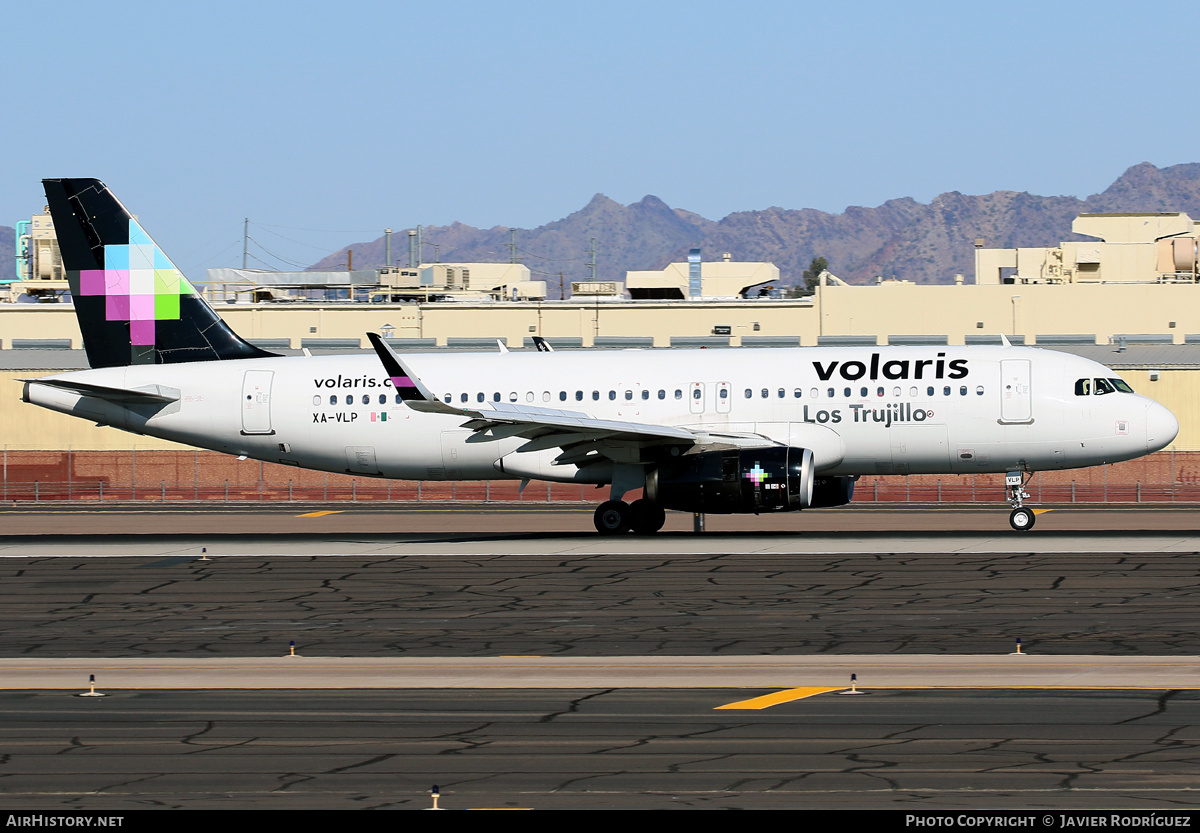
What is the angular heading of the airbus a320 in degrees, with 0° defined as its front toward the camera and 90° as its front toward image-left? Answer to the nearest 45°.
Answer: approximately 270°
